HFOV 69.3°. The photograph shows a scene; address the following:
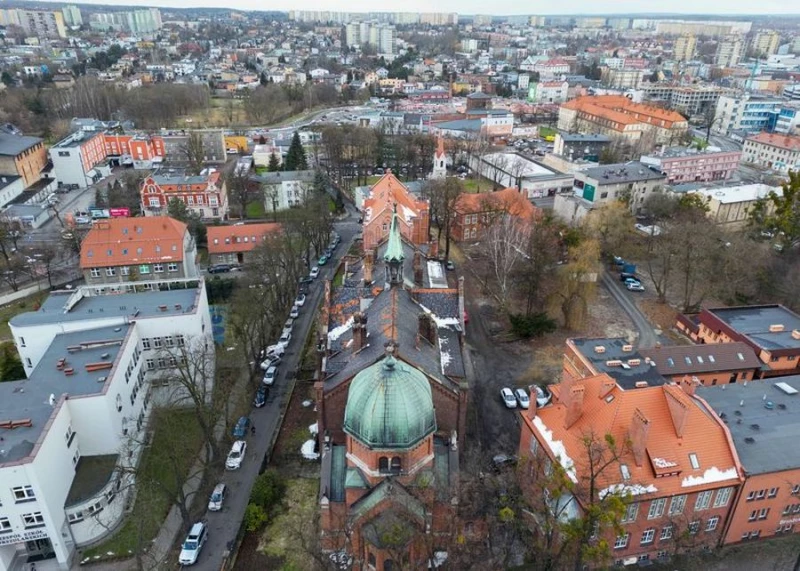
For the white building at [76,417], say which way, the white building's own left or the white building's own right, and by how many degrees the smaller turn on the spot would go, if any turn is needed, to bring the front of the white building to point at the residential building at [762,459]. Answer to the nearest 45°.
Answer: approximately 45° to the white building's own left

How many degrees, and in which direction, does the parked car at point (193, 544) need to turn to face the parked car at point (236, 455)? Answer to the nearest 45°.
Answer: approximately 180°

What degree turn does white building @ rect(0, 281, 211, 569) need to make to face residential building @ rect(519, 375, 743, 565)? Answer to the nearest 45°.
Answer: approximately 45° to its left

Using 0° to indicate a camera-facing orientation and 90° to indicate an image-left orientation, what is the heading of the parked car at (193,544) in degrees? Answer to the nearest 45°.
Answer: approximately 45°

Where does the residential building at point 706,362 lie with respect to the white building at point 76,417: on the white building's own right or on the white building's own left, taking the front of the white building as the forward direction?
on the white building's own left
